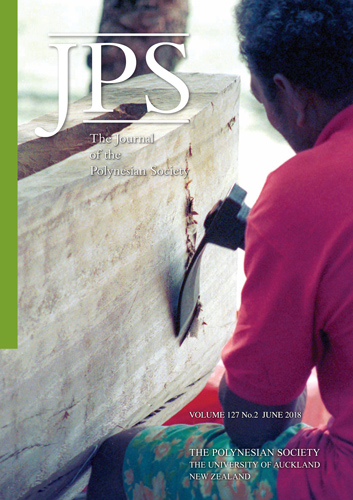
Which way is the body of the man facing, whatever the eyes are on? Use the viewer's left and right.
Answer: facing away from the viewer and to the left of the viewer

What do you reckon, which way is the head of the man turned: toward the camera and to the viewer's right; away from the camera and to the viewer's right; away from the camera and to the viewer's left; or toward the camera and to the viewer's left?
away from the camera and to the viewer's left
